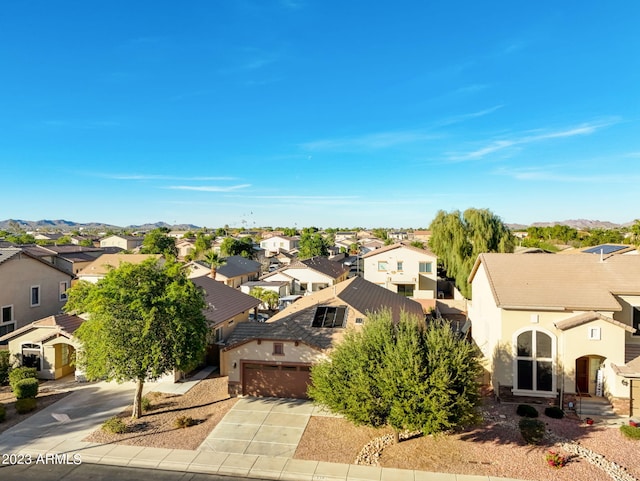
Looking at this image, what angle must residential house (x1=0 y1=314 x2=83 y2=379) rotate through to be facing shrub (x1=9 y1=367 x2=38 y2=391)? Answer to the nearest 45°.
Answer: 0° — it already faces it

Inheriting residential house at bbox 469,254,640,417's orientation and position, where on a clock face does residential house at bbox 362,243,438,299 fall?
residential house at bbox 362,243,438,299 is roughly at 5 o'clock from residential house at bbox 469,254,640,417.

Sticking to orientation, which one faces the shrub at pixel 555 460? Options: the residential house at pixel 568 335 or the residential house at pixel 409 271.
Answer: the residential house at pixel 568 335

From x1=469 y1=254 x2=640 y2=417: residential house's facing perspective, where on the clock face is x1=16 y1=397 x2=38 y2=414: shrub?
The shrub is roughly at 2 o'clock from the residential house.
